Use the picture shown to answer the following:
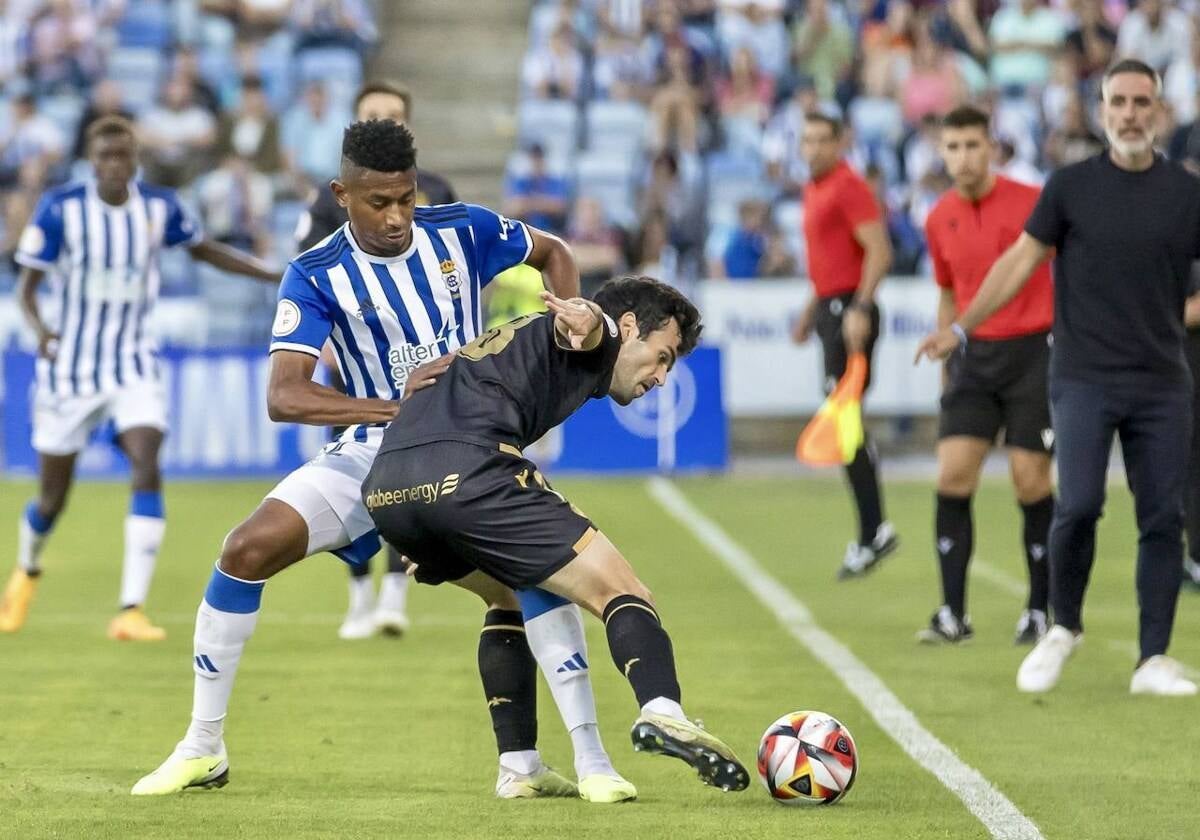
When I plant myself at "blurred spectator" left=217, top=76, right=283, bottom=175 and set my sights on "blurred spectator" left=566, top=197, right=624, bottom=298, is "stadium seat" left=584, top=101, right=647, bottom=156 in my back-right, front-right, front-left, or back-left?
front-left

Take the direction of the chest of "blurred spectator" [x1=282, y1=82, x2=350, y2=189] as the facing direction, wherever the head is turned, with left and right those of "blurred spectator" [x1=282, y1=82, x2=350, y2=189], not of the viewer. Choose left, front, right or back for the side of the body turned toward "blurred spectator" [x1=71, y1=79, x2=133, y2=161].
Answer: right

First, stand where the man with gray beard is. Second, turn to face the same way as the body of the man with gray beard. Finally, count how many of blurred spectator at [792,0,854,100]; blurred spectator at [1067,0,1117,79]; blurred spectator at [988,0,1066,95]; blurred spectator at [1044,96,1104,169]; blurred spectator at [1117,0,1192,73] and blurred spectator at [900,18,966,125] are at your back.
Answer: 6

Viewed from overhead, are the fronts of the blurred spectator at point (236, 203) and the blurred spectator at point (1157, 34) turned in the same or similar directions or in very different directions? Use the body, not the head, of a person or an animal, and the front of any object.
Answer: same or similar directions

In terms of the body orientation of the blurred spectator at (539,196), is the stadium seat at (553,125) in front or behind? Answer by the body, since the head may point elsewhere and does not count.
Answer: behind

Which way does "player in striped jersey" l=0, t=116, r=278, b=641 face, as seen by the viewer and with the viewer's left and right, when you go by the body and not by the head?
facing the viewer

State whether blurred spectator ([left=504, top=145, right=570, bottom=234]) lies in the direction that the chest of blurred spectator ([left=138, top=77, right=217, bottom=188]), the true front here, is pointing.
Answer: no

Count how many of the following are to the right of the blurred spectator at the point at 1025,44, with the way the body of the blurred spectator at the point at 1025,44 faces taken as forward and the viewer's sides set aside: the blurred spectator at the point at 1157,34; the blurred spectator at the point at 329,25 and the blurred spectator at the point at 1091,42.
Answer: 1

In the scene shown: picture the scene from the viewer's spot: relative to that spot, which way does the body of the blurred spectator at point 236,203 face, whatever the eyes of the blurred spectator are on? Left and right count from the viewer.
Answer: facing the viewer

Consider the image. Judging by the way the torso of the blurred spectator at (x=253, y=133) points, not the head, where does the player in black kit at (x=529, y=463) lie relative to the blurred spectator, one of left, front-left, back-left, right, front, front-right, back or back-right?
front

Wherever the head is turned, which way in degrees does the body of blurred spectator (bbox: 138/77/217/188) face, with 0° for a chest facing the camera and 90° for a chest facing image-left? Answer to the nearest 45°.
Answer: approximately 0°

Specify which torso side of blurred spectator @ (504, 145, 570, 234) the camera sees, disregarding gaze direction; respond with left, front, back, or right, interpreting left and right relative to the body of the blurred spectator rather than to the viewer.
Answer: front

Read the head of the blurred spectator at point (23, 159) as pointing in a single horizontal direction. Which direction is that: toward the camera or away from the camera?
toward the camera

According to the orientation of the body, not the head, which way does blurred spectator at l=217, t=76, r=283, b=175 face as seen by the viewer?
toward the camera

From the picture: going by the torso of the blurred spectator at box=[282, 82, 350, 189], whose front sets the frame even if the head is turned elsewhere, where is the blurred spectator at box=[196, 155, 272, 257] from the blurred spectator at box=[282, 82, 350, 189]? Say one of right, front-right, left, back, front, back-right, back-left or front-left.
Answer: front-right

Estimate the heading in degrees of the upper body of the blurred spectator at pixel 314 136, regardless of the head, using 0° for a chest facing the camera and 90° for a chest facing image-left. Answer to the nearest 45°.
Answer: approximately 0°

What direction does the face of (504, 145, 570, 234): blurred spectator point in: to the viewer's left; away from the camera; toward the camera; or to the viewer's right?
toward the camera

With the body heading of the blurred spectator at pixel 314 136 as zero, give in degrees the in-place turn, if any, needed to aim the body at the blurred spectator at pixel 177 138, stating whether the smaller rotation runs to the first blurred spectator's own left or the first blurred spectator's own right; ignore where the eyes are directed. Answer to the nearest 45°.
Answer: approximately 90° to the first blurred spectator's own right

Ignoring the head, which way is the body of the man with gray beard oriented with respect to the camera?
toward the camera
